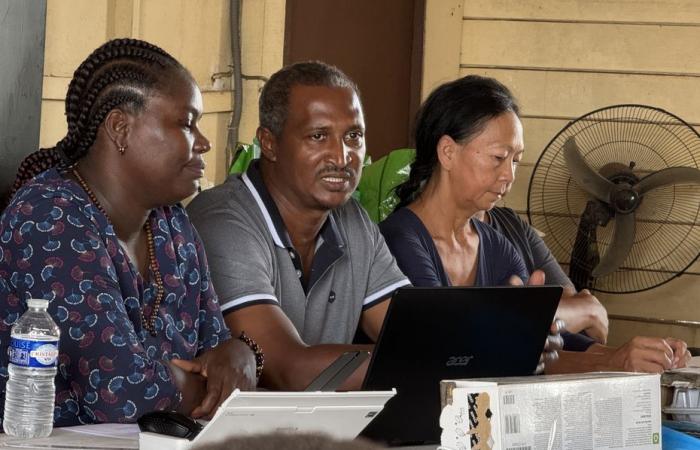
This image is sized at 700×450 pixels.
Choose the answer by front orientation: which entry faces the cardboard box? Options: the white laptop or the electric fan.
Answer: the electric fan

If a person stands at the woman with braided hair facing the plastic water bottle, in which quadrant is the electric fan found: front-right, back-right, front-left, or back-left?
back-left

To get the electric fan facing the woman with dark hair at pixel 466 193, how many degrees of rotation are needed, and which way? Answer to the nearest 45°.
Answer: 0° — it already faces them

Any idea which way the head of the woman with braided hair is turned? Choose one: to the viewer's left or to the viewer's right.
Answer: to the viewer's right

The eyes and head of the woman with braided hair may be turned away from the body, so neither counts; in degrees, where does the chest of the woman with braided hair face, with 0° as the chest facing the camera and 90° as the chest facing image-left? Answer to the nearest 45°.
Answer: approximately 315°

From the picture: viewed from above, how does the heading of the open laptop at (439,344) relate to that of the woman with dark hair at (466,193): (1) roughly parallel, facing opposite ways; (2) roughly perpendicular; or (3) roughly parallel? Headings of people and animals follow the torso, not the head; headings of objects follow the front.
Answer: roughly parallel, facing opposite ways

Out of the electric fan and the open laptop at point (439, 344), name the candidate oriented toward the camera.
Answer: the electric fan

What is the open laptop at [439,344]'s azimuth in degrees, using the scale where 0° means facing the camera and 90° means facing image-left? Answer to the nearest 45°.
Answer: approximately 135°

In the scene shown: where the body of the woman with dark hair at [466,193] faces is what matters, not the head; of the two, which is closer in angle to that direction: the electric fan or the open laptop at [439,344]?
the open laptop

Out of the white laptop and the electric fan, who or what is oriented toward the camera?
the electric fan

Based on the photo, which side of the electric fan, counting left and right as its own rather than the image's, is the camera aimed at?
front

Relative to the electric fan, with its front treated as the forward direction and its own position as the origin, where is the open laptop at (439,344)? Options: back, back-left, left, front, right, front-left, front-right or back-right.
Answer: front

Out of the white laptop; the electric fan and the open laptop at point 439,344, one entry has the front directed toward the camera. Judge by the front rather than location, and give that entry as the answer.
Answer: the electric fan
